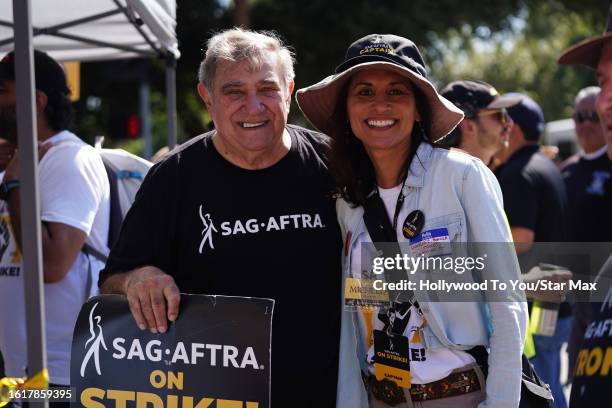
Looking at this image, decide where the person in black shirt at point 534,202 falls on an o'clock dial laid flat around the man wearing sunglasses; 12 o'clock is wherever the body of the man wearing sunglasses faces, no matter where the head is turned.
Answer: The person in black shirt is roughly at 10 o'clock from the man wearing sunglasses.

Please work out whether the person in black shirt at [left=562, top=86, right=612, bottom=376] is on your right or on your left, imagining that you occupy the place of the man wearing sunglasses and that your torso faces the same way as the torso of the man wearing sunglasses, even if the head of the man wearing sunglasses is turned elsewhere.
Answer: on your left

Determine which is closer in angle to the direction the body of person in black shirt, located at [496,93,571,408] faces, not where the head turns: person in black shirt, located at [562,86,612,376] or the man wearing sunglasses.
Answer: the person in black shirt

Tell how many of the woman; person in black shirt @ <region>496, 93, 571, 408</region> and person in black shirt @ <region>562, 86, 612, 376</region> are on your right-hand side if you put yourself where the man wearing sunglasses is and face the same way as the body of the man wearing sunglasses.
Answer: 1

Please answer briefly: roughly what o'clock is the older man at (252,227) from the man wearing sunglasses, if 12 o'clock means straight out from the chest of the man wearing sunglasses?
The older man is roughly at 4 o'clock from the man wearing sunglasses.
